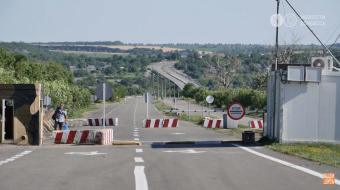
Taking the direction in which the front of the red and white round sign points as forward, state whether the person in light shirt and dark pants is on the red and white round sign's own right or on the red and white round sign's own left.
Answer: on the red and white round sign's own right

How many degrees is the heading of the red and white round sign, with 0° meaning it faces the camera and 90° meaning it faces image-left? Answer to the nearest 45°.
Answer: approximately 0°

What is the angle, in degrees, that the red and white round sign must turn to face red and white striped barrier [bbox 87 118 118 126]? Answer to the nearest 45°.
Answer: approximately 135° to its right

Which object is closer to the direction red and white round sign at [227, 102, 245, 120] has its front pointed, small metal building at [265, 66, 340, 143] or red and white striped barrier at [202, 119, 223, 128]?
the small metal building

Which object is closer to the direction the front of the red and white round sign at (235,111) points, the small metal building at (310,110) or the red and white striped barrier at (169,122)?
the small metal building
